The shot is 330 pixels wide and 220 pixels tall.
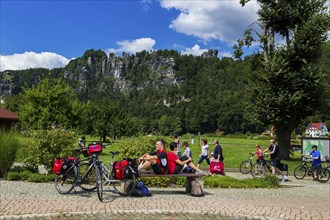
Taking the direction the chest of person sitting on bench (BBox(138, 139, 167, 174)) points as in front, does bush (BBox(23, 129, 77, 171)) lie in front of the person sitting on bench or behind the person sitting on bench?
in front

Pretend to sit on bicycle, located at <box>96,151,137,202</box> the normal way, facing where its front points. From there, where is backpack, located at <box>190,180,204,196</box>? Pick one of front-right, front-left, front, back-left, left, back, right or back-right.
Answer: back-left

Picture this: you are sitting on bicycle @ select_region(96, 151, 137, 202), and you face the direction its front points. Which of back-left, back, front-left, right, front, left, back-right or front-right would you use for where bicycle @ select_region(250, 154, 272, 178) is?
back
